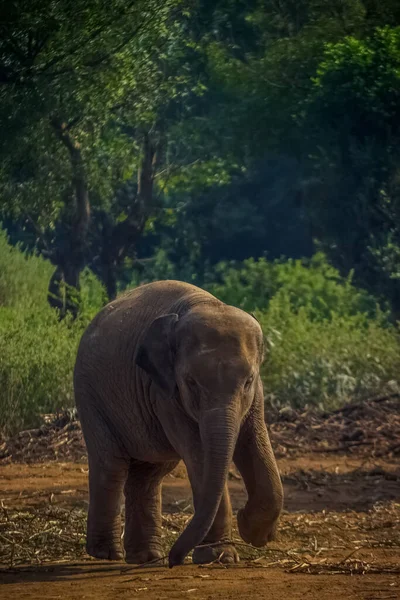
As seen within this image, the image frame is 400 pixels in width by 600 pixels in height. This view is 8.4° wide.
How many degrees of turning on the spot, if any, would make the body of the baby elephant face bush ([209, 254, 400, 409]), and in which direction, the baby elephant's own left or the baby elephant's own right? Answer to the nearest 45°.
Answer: approximately 135° to the baby elephant's own left

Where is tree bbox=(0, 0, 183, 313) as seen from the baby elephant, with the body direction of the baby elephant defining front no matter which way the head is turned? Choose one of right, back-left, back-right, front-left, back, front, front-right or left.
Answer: back-left

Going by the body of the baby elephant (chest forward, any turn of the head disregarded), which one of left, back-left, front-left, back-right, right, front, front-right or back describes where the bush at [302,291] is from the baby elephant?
back-left

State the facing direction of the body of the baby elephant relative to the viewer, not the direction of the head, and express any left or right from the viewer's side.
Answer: facing the viewer and to the right of the viewer
